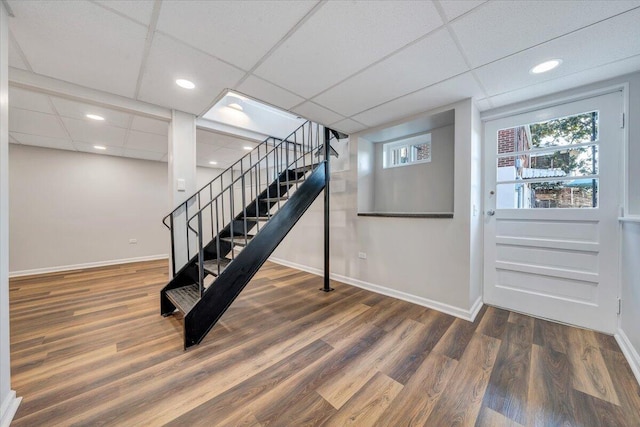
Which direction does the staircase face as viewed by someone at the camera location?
facing the viewer and to the left of the viewer

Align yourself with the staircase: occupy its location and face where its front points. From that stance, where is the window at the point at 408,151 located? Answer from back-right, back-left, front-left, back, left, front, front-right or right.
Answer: back-left

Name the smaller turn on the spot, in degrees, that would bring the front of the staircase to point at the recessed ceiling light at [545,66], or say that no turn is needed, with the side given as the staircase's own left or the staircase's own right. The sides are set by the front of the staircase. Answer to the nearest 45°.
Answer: approximately 90° to the staircase's own left

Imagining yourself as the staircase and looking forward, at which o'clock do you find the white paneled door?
The white paneled door is roughly at 8 o'clock from the staircase.

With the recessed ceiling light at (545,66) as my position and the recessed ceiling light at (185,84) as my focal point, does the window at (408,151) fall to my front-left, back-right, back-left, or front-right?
front-right
